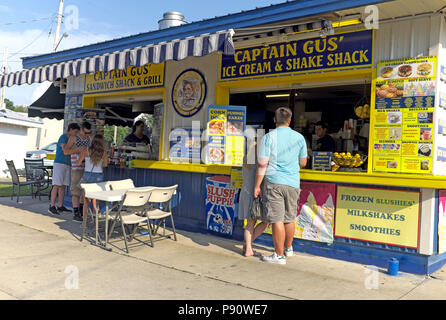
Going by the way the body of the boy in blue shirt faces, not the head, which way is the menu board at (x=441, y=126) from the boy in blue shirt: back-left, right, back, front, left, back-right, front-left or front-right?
front-right

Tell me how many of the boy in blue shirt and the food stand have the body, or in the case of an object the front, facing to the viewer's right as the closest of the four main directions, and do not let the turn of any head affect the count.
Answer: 1

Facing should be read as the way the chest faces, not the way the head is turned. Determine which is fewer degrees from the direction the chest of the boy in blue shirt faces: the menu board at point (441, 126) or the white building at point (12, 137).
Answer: the menu board

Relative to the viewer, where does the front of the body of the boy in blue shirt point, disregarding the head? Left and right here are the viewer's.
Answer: facing to the right of the viewer

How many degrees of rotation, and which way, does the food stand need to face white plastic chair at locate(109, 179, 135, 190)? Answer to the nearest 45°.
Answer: approximately 45° to its right

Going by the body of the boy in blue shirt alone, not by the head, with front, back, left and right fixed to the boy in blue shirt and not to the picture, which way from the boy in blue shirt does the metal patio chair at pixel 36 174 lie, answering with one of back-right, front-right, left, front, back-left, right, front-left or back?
left

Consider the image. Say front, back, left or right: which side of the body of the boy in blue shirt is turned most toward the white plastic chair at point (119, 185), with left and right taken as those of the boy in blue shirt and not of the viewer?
right

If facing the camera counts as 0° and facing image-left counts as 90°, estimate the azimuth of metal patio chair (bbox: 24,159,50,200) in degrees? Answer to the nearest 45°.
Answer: approximately 225°

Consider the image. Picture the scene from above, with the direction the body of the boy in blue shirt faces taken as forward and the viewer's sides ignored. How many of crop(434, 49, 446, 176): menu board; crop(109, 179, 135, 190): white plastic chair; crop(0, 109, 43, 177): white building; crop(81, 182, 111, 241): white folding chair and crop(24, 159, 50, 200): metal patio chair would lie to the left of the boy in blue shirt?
2

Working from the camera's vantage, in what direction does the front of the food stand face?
facing the viewer and to the left of the viewer
